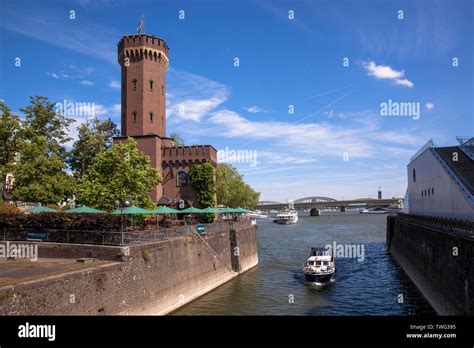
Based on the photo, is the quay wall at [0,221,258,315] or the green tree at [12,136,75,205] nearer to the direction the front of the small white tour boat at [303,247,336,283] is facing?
the quay wall

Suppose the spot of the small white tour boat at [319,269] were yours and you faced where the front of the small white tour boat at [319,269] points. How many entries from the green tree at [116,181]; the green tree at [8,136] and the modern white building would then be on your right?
2

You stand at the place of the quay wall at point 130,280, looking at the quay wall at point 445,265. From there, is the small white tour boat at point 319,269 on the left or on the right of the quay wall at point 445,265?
left

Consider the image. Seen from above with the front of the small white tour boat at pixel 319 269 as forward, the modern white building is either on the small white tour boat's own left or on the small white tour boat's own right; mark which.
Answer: on the small white tour boat's own left

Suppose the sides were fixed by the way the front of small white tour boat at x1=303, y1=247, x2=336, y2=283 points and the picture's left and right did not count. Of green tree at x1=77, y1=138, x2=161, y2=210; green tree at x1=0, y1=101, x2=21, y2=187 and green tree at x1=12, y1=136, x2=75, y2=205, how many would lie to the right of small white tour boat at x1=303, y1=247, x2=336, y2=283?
3

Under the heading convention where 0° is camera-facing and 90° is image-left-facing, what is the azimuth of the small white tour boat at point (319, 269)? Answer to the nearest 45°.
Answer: approximately 0°

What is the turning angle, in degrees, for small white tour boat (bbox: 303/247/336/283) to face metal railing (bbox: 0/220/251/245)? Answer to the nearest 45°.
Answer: approximately 45° to its right

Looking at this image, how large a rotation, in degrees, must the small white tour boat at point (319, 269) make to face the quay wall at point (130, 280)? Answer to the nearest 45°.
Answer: approximately 45° to its right

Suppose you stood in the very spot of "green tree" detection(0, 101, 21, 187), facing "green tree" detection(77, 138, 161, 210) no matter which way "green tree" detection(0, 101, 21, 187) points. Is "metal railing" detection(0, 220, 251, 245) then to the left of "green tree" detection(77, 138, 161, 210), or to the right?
right

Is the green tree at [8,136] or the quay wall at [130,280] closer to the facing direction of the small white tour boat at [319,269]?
the quay wall

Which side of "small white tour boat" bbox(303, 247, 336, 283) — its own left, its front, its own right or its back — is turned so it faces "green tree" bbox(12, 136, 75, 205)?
right

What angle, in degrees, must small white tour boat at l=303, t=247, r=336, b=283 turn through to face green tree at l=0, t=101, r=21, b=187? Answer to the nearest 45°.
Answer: approximately 90° to its right

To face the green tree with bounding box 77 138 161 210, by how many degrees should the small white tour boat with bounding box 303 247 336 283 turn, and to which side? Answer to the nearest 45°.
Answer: approximately 90° to its right
